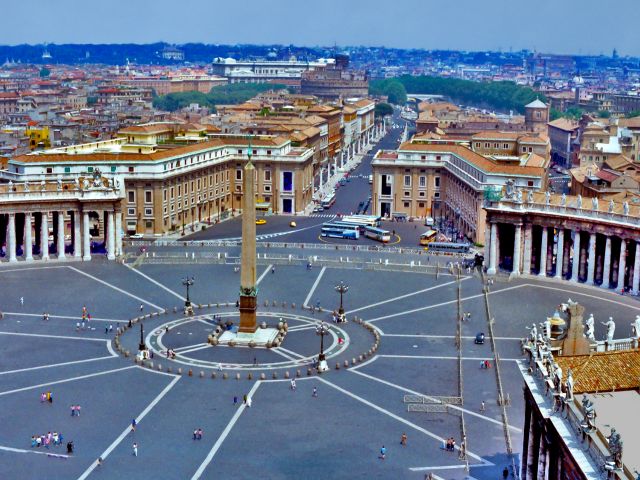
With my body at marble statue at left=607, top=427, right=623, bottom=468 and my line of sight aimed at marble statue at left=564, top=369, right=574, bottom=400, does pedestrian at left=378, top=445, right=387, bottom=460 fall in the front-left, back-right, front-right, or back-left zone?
front-left

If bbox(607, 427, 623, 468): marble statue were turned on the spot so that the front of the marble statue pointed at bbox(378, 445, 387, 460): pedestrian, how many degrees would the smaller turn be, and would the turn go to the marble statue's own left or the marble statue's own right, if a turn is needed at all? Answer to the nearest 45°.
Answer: approximately 45° to the marble statue's own right

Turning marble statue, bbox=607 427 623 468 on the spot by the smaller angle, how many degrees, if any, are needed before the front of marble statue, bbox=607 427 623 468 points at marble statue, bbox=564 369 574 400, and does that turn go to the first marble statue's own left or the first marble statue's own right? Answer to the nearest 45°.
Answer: approximately 90° to the first marble statue's own right

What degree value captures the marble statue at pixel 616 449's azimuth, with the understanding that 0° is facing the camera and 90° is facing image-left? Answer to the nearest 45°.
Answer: approximately 90°
